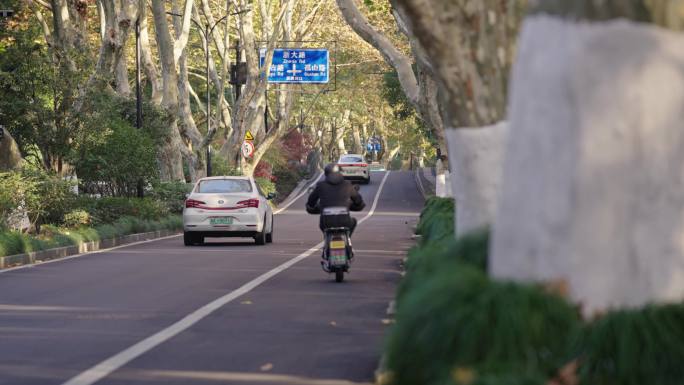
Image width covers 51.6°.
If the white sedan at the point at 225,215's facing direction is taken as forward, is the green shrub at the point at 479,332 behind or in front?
behind

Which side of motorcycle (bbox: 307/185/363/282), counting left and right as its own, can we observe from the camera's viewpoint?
back

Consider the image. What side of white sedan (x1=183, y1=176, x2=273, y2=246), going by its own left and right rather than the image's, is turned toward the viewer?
back

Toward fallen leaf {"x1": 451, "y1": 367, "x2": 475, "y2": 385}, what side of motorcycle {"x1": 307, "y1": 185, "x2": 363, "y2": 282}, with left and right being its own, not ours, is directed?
back

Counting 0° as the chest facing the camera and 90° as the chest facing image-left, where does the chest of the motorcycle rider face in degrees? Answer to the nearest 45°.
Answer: approximately 180°

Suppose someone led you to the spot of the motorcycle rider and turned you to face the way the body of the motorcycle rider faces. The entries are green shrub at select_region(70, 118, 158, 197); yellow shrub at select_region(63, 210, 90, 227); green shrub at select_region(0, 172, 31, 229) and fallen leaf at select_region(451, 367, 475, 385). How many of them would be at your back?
1

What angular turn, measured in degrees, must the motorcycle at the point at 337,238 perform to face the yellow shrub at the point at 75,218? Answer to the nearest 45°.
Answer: approximately 45° to its left

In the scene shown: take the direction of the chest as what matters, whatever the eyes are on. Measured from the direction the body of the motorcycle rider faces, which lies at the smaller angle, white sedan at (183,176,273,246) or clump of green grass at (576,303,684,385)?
the white sedan

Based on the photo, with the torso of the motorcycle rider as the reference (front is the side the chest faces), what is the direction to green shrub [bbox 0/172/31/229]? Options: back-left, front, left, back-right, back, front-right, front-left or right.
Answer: front-left

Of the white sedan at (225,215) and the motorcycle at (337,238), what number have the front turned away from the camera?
2

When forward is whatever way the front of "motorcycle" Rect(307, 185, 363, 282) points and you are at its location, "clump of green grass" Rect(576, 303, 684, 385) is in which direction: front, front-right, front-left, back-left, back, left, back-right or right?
back

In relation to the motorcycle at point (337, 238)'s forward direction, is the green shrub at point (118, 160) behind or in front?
in front

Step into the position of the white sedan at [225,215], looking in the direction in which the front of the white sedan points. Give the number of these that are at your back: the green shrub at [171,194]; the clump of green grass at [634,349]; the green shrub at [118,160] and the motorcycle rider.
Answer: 2

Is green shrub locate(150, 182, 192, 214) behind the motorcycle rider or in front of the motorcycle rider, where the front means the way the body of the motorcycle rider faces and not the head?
in front
